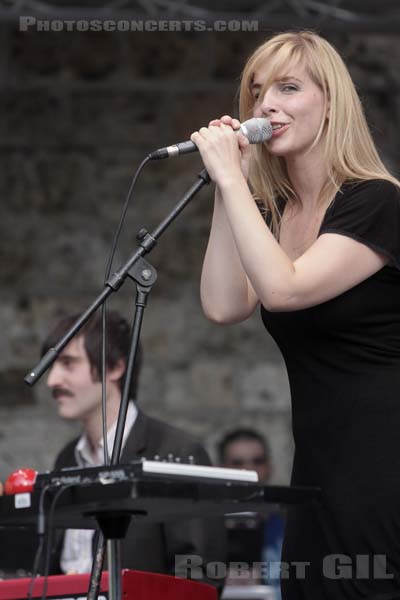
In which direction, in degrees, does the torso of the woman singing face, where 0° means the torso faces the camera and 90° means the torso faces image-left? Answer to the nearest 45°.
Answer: approximately 45°
